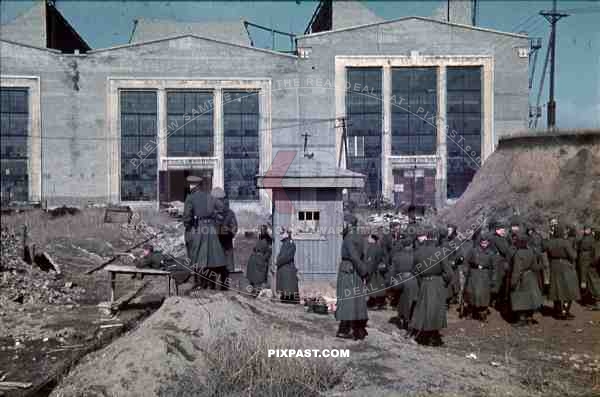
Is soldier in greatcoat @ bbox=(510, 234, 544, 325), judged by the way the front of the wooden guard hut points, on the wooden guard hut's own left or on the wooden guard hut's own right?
on the wooden guard hut's own left

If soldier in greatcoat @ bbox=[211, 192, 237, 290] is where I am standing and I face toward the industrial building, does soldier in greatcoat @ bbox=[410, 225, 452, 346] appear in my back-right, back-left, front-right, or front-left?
back-right

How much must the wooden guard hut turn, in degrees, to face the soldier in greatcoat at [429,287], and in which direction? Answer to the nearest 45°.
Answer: approximately 45° to its left
